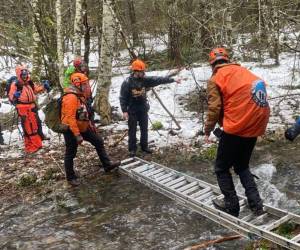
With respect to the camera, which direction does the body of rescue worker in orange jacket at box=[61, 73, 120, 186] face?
to the viewer's right

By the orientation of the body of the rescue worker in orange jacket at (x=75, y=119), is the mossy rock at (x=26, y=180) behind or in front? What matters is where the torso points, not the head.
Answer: behind

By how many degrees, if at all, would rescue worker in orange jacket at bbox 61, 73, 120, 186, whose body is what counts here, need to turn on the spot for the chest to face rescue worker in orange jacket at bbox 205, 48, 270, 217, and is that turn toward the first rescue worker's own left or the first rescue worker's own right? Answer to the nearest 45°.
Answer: approximately 45° to the first rescue worker's own right

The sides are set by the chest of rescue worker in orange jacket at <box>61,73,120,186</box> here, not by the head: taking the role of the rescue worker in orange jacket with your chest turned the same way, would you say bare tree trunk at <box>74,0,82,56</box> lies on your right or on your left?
on your left

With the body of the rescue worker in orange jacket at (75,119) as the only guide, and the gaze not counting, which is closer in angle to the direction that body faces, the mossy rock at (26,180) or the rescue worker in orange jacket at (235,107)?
the rescue worker in orange jacket

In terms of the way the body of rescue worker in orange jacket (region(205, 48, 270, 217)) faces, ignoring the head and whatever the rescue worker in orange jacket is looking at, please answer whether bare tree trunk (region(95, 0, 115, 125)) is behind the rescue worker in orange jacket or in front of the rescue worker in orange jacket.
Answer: in front

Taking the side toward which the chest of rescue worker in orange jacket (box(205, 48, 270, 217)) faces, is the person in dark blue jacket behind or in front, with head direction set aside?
in front

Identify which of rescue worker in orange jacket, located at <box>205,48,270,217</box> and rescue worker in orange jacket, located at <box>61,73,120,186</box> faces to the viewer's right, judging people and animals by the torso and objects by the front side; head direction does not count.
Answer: rescue worker in orange jacket, located at <box>61,73,120,186</box>

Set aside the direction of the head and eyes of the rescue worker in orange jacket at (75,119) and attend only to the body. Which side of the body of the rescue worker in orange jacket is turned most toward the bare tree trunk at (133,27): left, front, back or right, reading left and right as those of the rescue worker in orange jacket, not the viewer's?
left

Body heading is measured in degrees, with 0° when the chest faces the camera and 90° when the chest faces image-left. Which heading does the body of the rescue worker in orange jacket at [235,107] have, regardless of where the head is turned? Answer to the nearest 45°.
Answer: approximately 135°

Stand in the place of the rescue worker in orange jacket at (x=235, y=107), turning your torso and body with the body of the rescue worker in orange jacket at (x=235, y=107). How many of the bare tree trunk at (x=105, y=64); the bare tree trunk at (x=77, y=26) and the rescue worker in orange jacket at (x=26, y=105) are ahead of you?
3

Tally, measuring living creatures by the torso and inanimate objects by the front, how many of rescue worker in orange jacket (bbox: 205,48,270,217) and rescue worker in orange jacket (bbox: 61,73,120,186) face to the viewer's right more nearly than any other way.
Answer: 1

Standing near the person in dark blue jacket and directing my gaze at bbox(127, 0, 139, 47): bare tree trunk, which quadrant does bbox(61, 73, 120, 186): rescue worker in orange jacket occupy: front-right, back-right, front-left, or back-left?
back-left

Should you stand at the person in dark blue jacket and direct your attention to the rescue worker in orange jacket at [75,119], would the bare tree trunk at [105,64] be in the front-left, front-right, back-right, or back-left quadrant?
back-right

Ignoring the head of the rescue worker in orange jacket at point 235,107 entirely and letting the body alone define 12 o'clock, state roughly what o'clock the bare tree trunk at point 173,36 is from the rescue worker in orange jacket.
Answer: The bare tree trunk is roughly at 1 o'clock from the rescue worker in orange jacket.
